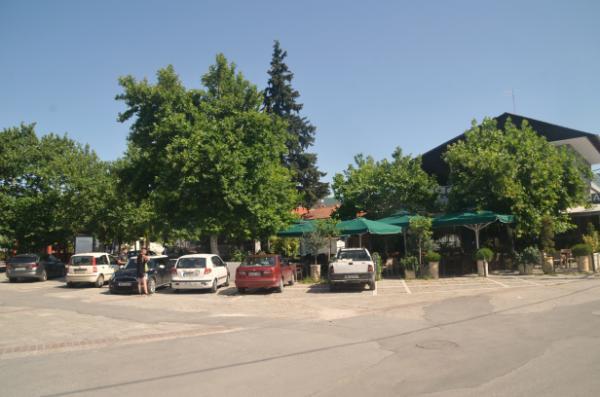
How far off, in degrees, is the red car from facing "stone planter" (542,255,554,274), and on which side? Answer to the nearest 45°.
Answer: approximately 45° to its right

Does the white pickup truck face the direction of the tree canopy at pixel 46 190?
no

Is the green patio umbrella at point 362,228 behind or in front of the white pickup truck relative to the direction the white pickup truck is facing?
in front

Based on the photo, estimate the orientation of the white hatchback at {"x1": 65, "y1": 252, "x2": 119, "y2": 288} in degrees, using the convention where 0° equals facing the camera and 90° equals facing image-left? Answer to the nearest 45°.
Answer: approximately 225°

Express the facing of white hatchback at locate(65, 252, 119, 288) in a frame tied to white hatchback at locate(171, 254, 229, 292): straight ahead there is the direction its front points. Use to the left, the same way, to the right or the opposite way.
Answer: the same way

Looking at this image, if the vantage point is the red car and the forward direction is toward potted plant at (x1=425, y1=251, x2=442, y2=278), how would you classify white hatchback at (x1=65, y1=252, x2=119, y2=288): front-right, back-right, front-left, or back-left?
back-left

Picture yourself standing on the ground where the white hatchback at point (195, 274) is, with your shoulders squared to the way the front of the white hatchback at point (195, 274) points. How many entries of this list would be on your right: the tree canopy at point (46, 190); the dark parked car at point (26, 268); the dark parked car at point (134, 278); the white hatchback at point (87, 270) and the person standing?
0

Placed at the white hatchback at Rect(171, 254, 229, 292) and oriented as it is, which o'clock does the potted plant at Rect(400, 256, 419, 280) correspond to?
The potted plant is roughly at 1 o'clock from the white hatchback.

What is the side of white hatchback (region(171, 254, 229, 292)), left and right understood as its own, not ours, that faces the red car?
right

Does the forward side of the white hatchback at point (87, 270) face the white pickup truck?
no

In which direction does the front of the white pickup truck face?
away from the camera

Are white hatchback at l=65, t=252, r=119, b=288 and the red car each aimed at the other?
no

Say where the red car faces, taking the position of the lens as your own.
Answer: facing away from the viewer and to the right of the viewer

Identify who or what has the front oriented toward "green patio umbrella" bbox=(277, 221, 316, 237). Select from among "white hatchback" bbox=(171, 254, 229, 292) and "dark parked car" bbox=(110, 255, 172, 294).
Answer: the white hatchback

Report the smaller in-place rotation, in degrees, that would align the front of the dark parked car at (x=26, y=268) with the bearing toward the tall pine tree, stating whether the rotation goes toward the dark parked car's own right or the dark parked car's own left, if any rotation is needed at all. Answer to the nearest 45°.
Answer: approximately 45° to the dark parked car's own right

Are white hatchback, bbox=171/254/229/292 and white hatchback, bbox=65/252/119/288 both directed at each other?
no

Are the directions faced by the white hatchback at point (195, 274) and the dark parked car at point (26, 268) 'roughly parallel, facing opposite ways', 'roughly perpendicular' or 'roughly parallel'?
roughly parallel

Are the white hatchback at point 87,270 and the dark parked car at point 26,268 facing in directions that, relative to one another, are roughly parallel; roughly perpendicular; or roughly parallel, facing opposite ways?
roughly parallel

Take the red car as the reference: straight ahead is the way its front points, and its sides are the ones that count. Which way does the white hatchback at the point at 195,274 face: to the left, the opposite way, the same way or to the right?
the same way

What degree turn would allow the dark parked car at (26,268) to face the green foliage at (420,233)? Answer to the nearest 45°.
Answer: approximately 90° to its right
